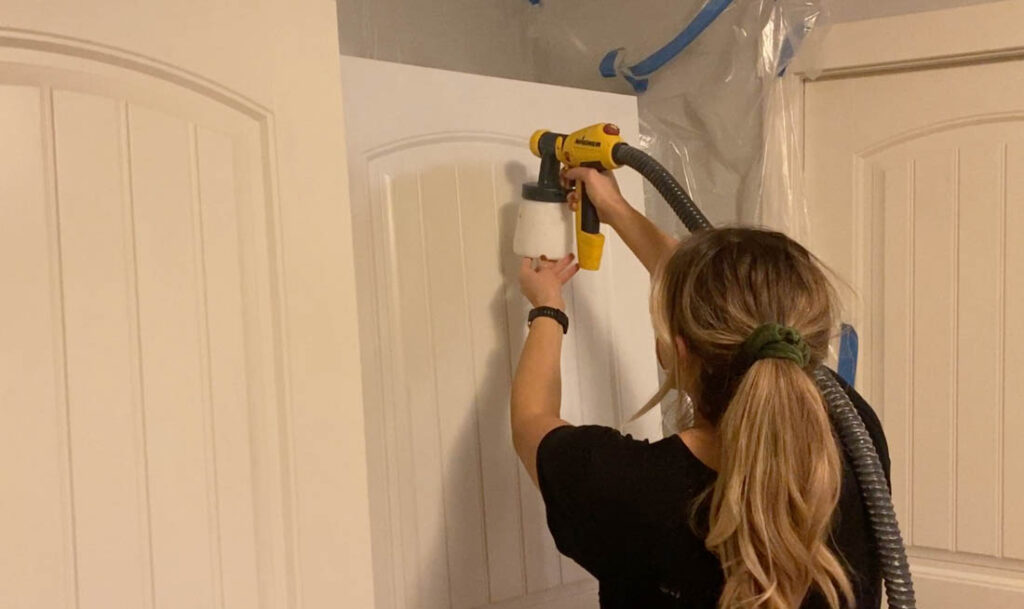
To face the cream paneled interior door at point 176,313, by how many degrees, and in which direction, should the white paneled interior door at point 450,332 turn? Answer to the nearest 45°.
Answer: approximately 90° to its right

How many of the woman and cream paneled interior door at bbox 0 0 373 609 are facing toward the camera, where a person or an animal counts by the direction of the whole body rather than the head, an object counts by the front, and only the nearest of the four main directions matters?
1

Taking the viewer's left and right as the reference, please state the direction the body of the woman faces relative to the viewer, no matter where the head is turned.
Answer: facing away from the viewer and to the left of the viewer

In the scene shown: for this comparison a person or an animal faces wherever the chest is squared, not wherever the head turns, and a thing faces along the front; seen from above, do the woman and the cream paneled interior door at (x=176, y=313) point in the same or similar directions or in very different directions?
very different directions

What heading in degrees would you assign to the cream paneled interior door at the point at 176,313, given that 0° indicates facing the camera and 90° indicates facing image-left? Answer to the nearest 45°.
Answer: approximately 0°

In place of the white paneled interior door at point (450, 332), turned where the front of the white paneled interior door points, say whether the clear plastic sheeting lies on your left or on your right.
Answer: on your left

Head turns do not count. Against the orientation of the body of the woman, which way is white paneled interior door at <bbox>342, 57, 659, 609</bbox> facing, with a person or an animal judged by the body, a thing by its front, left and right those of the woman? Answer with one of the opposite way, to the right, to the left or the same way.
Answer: the opposite way

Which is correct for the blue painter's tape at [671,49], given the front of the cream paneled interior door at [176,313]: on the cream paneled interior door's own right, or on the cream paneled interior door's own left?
on the cream paneled interior door's own left

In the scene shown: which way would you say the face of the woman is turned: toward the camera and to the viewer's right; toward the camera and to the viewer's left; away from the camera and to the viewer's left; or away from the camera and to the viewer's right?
away from the camera and to the viewer's left
